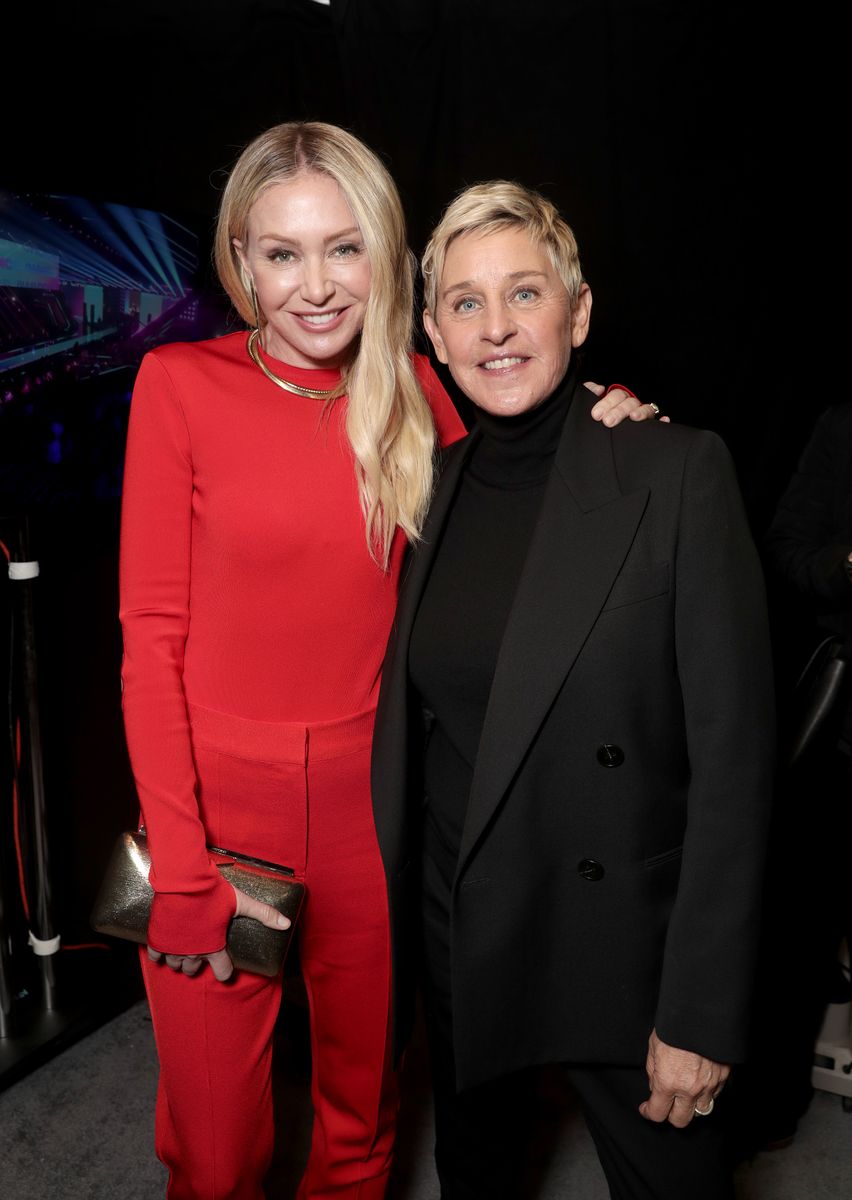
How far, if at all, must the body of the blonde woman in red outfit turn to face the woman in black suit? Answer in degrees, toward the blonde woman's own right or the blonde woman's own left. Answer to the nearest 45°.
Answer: approximately 45° to the blonde woman's own left

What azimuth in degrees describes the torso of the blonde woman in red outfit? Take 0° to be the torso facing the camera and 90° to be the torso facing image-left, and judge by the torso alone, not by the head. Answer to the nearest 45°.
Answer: approximately 0°

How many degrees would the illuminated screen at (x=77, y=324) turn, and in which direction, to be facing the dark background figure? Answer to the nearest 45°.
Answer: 0° — it already faces them

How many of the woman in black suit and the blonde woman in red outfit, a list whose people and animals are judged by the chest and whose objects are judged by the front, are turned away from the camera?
0

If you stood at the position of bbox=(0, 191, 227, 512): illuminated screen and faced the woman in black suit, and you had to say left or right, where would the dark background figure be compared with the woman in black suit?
left

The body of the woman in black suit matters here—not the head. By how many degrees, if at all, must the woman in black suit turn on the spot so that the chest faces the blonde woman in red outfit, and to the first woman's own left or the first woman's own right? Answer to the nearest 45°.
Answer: approximately 45° to the first woman's own right

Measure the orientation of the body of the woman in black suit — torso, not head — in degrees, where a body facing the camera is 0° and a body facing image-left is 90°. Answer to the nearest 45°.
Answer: approximately 45°

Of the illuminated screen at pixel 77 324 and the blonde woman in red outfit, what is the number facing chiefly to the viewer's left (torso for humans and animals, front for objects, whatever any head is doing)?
0

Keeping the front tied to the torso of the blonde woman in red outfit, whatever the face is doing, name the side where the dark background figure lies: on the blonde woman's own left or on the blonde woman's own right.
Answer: on the blonde woman's own left

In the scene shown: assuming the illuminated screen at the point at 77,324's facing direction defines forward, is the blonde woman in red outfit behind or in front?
in front
